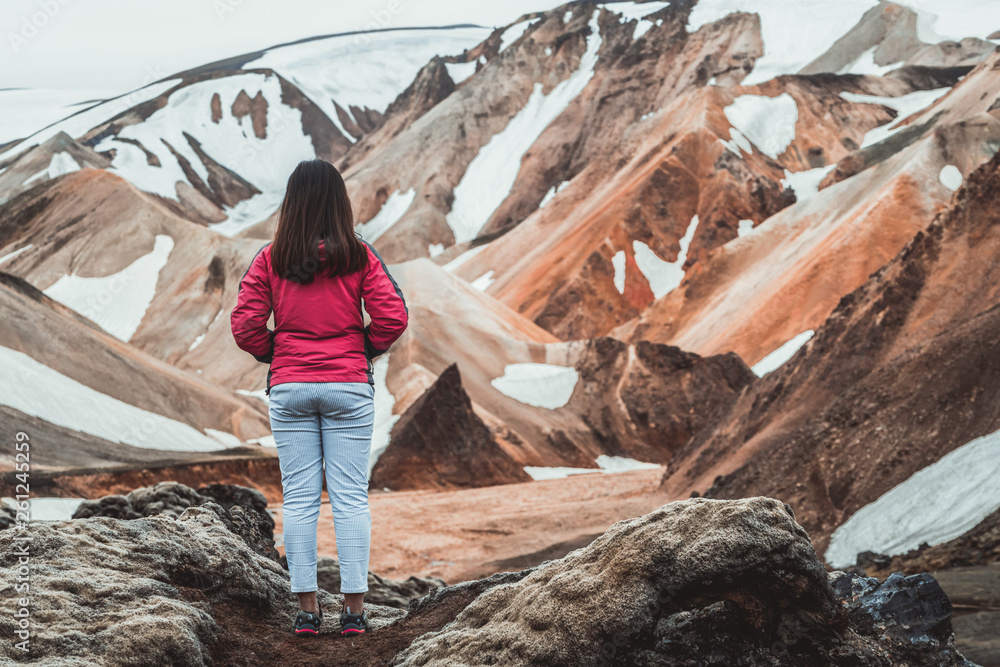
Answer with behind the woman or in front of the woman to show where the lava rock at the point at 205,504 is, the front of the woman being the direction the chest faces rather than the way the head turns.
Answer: in front

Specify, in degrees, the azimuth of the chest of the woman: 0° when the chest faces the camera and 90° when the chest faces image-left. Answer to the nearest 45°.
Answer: approximately 180°

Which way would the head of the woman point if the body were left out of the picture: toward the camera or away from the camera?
away from the camera

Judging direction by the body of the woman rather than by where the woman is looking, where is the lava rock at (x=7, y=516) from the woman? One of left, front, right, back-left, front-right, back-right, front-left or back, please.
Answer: front-left
